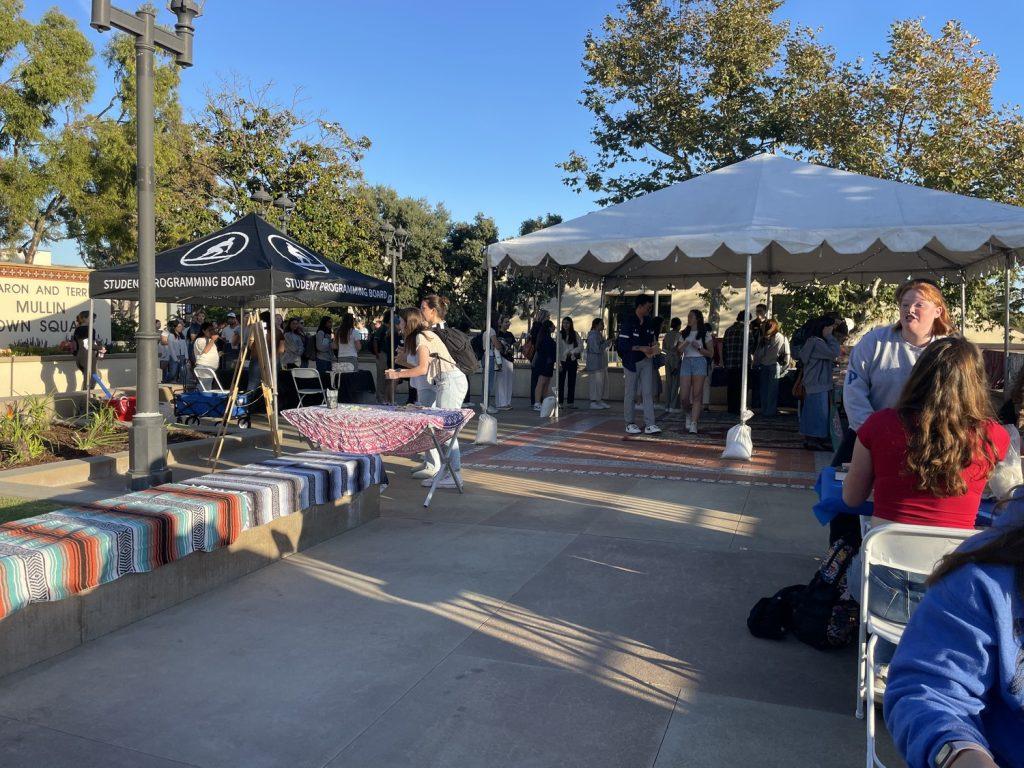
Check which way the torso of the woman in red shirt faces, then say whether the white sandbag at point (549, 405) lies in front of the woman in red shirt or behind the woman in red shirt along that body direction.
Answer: in front

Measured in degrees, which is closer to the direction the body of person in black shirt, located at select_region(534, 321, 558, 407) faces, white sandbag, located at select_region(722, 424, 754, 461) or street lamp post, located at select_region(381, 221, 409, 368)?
the white sandbag

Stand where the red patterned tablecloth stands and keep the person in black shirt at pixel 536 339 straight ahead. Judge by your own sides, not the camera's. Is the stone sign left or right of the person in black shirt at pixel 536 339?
left

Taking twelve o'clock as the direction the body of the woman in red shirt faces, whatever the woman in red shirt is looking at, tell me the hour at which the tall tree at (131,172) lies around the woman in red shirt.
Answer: The tall tree is roughly at 10 o'clock from the woman in red shirt.

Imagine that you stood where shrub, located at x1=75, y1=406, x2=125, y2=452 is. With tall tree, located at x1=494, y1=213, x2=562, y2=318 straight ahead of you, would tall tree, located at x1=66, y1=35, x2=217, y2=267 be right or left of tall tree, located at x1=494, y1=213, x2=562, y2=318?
left

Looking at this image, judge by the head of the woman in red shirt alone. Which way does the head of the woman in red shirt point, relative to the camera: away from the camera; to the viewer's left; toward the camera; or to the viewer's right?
away from the camera

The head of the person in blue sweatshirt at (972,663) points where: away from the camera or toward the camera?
away from the camera

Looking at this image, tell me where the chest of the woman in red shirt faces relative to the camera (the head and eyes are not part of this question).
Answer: away from the camera

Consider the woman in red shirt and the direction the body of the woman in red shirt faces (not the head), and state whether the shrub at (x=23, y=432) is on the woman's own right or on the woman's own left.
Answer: on the woman's own left
